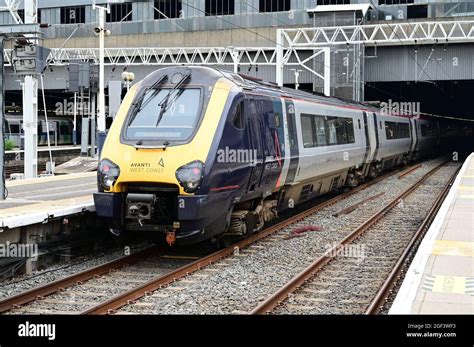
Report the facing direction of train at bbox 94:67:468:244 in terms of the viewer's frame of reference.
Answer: facing the viewer and to the left of the viewer

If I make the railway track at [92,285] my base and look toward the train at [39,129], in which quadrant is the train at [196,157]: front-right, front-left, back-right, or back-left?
front-right

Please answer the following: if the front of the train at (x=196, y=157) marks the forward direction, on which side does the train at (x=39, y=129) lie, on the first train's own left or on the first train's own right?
on the first train's own right

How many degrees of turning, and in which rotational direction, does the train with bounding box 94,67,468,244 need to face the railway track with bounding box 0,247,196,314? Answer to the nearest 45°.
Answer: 0° — it already faces it

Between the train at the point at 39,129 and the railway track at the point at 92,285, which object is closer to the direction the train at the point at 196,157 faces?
the railway track
